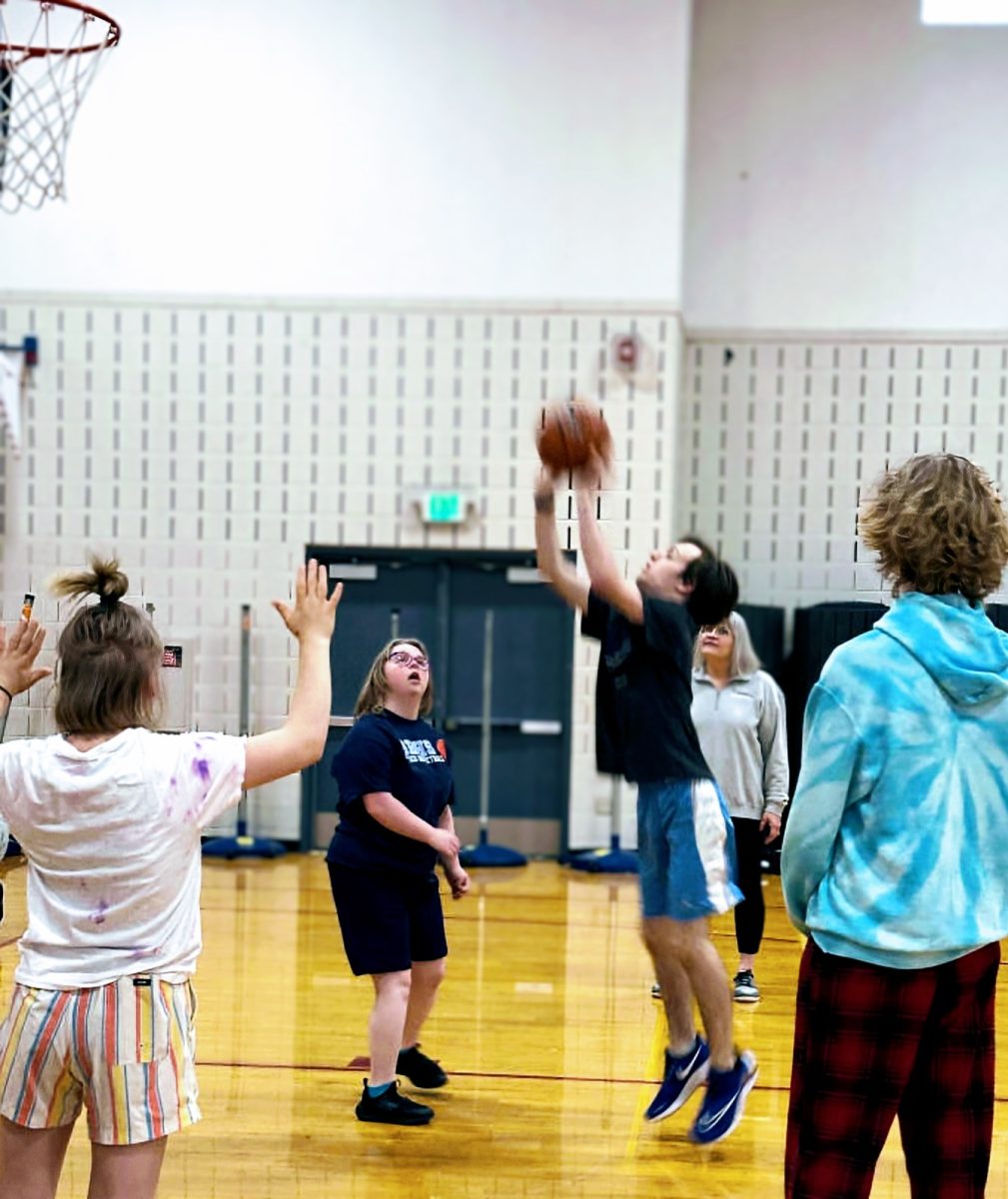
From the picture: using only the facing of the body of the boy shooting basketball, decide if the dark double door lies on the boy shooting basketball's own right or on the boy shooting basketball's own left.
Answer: on the boy shooting basketball's own right

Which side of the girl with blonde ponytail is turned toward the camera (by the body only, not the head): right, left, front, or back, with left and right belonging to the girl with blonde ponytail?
back

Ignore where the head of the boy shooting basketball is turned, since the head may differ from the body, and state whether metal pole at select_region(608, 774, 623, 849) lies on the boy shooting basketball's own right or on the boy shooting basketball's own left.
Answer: on the boy shooting basketball's own right

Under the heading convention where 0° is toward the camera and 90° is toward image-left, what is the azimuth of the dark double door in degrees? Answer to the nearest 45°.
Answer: approximately 0°

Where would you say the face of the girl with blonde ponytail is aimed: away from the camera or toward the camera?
away from the camera

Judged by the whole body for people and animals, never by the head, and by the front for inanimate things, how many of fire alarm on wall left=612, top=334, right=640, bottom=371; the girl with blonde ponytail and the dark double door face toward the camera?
2

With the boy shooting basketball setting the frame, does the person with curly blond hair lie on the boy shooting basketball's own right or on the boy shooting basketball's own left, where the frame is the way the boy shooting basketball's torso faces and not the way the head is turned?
on the boy shooting basketball's own left

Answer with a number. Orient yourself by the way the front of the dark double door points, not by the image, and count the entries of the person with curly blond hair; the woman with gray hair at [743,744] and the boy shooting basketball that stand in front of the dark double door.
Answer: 3

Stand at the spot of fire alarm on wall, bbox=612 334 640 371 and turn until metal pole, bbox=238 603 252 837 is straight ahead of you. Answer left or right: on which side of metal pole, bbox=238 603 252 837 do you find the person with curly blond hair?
left

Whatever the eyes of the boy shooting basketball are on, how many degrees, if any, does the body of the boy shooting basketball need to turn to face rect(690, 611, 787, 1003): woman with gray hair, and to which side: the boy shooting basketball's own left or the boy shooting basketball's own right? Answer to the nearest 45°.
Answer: approximately 135° to the boy shooting basketball's own right

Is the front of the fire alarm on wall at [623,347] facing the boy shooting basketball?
yes
